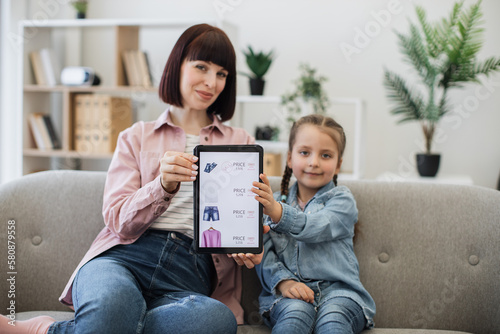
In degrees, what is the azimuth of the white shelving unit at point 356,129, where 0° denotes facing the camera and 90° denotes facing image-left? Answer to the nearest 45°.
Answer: approximately 0°

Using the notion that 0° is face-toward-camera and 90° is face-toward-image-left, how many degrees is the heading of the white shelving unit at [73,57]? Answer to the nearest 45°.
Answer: approximately 0°

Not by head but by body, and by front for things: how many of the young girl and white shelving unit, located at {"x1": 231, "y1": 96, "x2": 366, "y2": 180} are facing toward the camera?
2

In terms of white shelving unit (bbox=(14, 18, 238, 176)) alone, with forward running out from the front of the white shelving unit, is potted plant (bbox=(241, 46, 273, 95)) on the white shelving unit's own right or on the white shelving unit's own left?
on the white shelving unit's own left

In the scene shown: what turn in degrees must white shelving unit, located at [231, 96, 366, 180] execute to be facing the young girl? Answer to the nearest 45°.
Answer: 0° — it already faces them

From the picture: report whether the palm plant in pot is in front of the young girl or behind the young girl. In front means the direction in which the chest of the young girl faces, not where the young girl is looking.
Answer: behind

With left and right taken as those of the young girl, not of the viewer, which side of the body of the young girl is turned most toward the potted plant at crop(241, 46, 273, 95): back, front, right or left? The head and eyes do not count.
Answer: back

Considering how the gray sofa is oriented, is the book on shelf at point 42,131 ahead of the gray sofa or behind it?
behind

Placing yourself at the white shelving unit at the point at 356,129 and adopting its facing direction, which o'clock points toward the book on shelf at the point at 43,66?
The book on shelf is roughly at 3 o'clock from the white shelving unit.

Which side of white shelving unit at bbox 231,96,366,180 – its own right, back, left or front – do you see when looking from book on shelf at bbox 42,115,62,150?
right

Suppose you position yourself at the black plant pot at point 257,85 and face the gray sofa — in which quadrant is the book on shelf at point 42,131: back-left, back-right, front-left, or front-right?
back-right

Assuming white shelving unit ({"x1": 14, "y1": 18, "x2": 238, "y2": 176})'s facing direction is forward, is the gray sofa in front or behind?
in front

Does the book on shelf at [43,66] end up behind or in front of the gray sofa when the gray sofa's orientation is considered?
behind

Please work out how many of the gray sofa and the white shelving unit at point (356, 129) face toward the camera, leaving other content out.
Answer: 2
